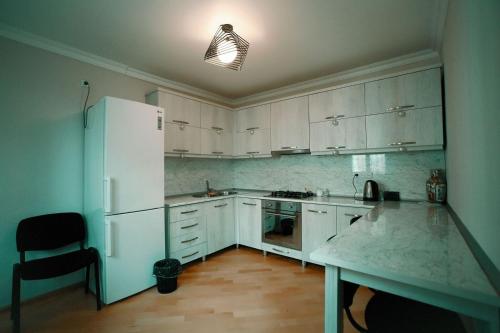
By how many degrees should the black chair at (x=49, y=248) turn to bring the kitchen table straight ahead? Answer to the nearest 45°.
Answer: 0° — it already faces it

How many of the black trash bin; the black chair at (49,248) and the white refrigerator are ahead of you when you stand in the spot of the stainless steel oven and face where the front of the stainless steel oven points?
3

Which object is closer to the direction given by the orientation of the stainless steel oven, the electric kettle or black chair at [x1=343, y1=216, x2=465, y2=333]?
the black chair

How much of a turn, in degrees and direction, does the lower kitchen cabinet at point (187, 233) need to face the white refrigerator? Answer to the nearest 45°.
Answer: approximately 90° to its right

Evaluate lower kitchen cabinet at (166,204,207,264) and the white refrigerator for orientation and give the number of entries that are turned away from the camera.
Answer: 0

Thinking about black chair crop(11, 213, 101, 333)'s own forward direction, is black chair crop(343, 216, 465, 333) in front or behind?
in front

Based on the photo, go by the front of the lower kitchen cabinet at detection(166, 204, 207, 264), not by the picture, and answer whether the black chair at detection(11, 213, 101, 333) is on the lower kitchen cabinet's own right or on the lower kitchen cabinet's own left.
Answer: on the lower kitchen cabinet's own right

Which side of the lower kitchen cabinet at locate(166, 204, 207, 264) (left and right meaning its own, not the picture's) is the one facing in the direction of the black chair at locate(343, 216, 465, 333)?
front

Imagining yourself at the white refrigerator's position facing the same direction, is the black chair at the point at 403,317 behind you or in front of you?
in front

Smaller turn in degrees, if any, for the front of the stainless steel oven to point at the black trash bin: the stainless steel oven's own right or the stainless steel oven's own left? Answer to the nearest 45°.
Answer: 0° — it already faces it
